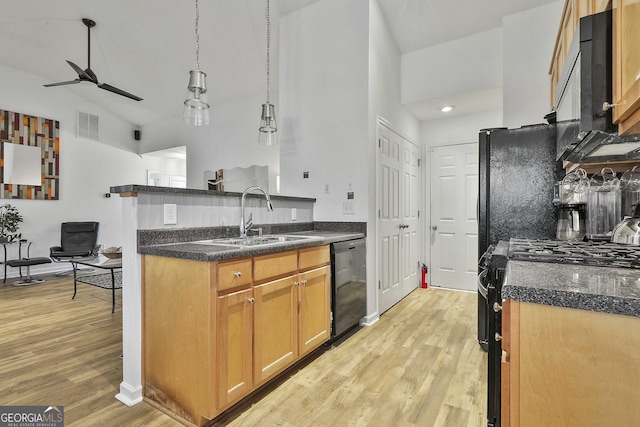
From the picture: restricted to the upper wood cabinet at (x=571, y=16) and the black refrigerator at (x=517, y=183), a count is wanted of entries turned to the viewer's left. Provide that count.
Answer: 2

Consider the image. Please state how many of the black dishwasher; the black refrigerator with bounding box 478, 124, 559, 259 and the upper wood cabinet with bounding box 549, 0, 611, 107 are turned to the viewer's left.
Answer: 2

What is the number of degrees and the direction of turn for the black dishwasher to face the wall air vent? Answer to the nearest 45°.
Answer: approximately 180°

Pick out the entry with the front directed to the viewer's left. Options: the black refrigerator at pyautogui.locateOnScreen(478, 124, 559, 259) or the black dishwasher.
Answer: the black refrigerator

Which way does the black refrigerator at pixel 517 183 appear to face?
to the viewer's left

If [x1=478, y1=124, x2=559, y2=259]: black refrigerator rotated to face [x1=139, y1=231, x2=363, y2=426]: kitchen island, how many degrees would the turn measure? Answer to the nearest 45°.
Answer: approximately 45° to its left

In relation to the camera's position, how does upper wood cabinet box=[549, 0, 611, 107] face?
facing to the left of the viewer

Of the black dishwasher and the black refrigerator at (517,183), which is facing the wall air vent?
the black refrigerator

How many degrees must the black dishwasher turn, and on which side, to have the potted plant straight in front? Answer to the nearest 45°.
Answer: approximately 135° to its right

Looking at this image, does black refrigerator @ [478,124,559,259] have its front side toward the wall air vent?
yes
